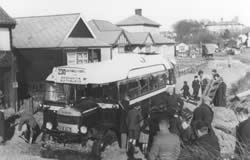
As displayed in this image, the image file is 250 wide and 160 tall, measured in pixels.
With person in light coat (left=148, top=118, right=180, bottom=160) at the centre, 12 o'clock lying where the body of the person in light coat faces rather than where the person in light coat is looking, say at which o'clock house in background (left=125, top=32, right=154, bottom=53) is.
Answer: The house in background is roughly at 12 o'clock from the person in light coat.

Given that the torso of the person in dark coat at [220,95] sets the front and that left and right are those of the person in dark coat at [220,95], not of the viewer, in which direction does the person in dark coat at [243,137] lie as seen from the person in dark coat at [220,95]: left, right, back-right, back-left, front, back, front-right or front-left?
left

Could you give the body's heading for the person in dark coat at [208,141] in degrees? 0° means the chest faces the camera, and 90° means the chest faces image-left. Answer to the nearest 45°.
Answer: approximately 135°

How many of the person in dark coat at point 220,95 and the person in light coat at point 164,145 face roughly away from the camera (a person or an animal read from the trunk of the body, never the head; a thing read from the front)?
1

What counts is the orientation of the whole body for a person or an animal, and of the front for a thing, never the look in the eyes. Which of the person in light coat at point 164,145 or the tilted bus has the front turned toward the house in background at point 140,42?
the person in light coat

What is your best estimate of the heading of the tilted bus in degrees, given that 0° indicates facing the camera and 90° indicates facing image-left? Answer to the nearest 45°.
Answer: approximately 45°

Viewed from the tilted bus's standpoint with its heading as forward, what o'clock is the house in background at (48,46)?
The house in background is roughly at 4 o'clock from the tilted bus.

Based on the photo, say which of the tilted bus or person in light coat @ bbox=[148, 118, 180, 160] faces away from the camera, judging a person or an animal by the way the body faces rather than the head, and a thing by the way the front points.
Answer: the person in light coat

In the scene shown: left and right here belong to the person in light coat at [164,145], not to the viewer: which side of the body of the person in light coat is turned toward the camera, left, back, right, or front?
back

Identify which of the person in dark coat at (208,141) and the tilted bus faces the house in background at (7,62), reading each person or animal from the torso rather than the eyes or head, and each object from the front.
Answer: the person in dark coat

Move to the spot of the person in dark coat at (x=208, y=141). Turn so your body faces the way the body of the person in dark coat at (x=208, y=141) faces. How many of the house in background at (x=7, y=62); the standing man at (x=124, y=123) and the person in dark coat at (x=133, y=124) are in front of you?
3
